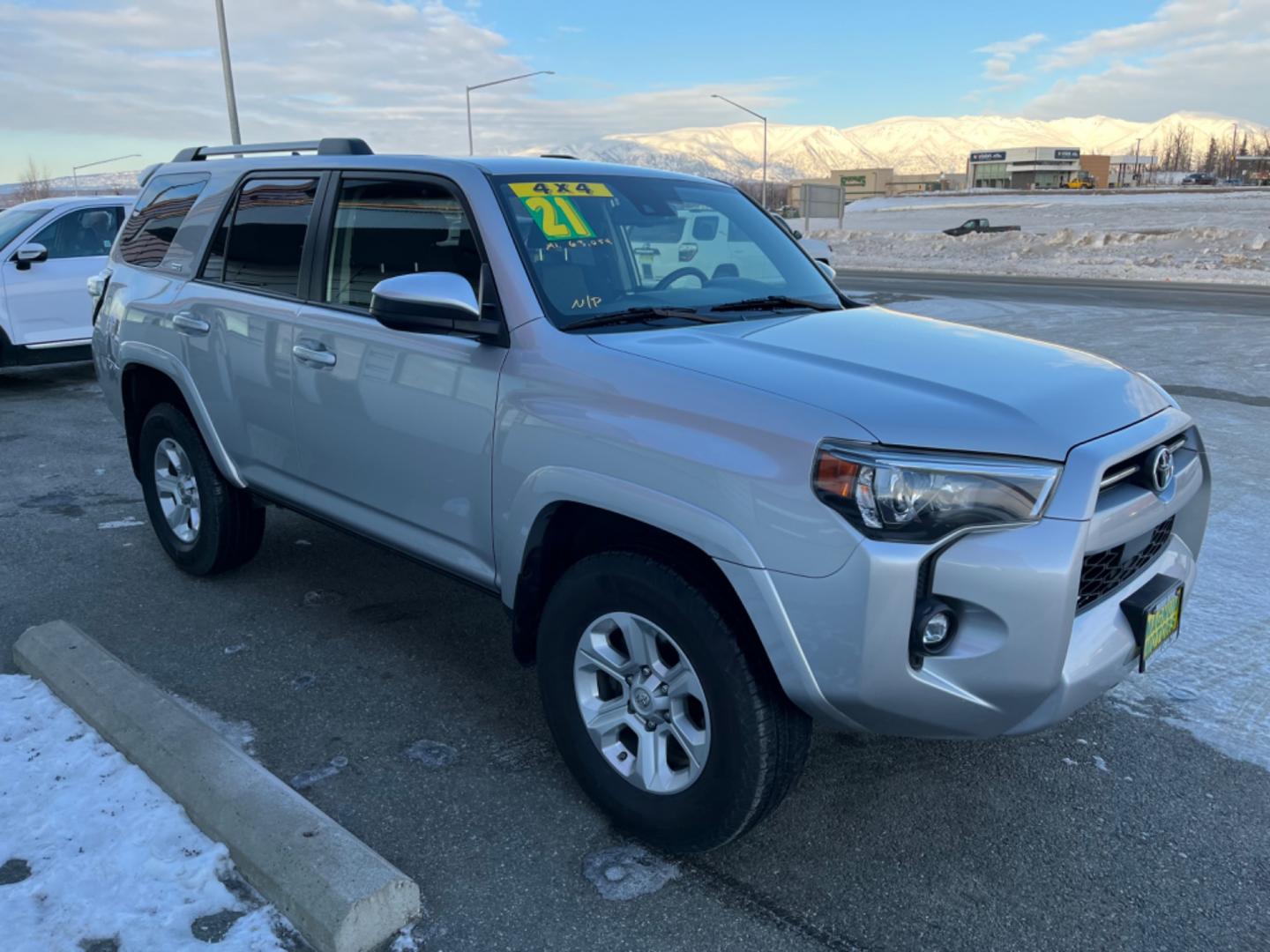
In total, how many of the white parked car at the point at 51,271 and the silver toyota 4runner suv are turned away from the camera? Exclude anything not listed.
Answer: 0

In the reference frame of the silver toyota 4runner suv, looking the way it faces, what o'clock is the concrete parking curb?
The concrete parking curb is roughly at 4 o'clock from the silver toyota 4runner suv.

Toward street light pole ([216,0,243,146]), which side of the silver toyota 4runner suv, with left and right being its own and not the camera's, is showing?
back

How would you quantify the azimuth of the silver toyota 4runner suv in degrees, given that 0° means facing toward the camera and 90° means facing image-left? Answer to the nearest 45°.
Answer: approximately 315°

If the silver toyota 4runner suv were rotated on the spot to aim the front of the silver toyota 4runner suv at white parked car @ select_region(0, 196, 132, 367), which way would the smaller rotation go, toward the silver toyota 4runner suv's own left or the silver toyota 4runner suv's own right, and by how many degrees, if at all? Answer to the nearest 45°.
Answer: approximately 180°

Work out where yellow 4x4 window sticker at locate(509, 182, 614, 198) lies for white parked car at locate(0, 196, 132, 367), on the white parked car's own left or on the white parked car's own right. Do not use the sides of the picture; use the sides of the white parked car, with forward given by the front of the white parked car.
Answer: on the white parked car's own left
